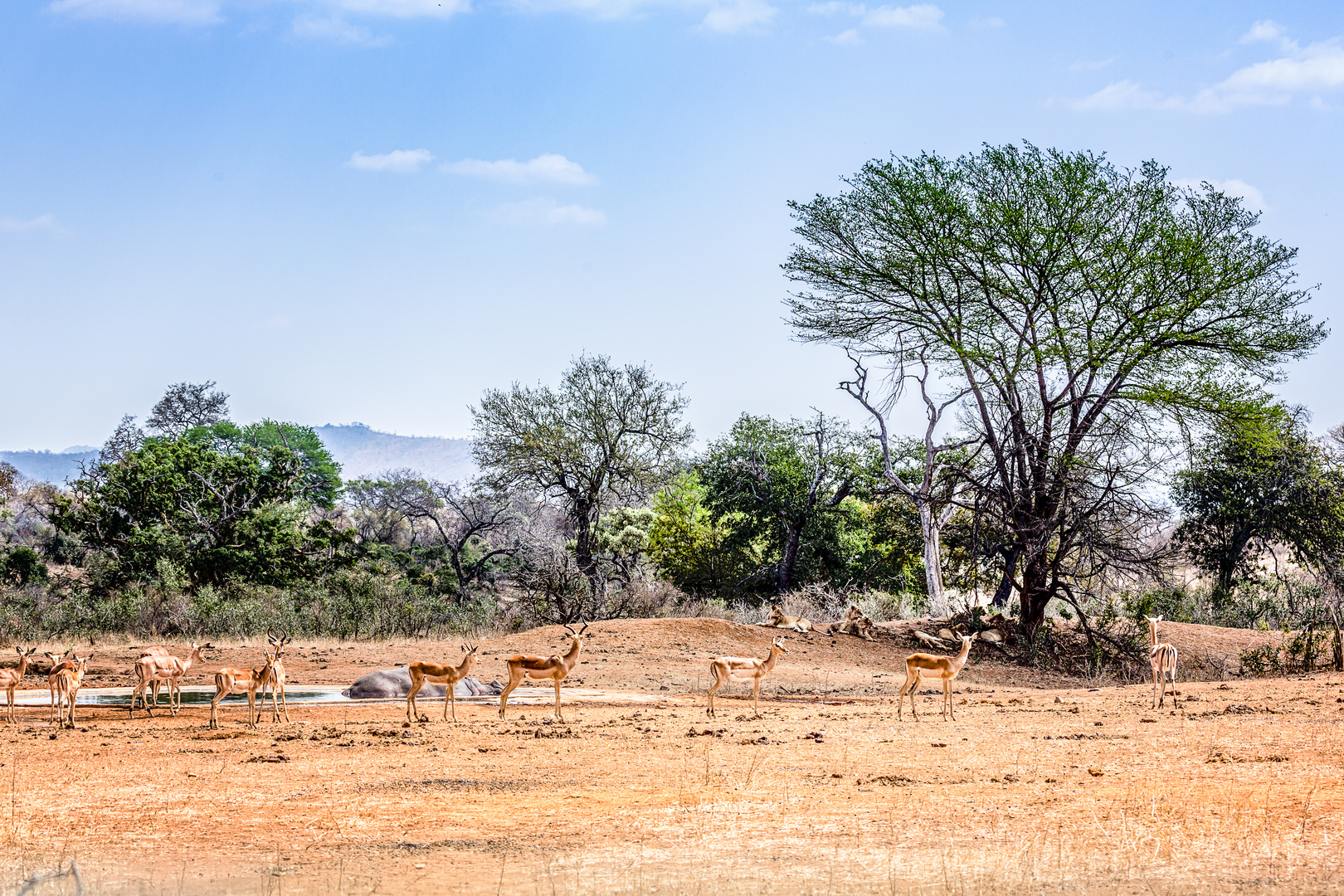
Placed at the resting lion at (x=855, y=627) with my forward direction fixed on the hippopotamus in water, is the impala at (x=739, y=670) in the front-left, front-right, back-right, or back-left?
front-left

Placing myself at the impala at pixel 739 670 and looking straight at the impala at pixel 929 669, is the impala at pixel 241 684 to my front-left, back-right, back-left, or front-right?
back-right

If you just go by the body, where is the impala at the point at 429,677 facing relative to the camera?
to the viewer's right

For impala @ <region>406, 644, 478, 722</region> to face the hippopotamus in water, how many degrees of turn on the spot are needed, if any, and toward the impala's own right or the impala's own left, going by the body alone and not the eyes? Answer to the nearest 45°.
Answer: approximately 90° to the impala's own left

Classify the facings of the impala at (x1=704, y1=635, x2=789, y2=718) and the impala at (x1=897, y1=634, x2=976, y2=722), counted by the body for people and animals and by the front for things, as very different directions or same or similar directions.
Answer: same or similar directions

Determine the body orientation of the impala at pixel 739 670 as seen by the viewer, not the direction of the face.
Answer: to the viewer's right

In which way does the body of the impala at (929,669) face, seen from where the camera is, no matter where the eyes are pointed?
to the viewer's right

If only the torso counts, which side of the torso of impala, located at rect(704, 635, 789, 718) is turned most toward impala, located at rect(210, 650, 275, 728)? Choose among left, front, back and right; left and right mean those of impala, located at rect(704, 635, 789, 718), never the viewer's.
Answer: back

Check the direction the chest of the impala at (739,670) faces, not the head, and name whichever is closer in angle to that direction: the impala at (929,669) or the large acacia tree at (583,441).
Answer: the impala

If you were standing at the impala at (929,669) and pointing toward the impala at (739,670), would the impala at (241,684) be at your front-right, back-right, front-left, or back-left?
front-left

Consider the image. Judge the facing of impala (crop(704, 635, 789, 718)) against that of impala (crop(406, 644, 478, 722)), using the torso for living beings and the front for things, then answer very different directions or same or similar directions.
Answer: same or similar directions

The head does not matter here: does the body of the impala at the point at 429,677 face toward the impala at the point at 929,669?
yes
